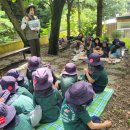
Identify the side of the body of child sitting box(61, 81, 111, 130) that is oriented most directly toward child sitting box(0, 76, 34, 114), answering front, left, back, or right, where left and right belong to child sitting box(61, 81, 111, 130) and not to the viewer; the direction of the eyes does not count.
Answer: left

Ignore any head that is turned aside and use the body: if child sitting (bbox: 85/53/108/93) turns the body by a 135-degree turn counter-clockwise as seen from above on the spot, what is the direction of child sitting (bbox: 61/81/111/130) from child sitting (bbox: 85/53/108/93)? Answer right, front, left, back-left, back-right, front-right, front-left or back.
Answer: front

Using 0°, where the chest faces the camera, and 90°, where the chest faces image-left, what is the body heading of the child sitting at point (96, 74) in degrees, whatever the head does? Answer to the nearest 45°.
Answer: approximately 135°

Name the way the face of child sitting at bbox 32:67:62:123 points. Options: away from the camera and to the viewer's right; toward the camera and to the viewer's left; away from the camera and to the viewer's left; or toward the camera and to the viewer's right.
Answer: away from the camera and to the viewer's left

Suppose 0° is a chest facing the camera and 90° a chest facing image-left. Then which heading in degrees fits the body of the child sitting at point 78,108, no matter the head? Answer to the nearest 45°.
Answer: approximately 225°

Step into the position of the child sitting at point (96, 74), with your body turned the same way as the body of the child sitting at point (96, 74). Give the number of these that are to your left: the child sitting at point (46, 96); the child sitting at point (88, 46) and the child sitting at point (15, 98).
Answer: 2

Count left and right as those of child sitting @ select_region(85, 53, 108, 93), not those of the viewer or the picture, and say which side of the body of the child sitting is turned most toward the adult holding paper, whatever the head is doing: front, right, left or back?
front

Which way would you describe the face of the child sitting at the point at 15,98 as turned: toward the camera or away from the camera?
away from the camera

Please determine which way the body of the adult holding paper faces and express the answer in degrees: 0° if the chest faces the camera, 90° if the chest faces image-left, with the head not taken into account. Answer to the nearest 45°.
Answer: approximately 315°

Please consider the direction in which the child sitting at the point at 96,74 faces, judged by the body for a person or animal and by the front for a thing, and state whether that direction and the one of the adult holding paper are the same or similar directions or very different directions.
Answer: very different directions

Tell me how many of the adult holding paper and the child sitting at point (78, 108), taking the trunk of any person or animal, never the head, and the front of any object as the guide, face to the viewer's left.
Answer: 0
